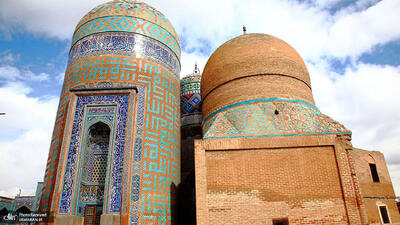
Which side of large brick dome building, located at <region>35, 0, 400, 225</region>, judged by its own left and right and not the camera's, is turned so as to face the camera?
front
